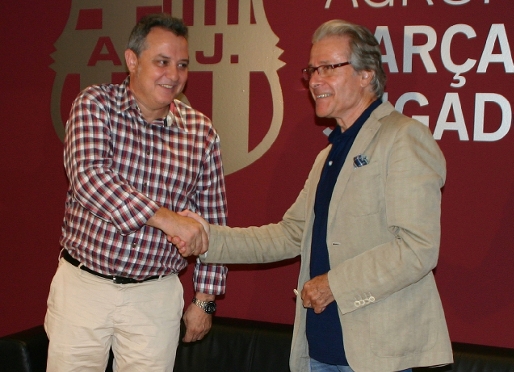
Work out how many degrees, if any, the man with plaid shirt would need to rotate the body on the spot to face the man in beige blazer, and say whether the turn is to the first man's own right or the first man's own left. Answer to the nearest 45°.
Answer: approximately 45° to the first man's own left

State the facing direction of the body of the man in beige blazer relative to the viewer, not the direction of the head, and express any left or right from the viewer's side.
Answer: facing the viewer and to the left of the viewer

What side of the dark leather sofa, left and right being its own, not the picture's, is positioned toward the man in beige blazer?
front

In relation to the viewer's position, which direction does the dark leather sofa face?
facing the viewer

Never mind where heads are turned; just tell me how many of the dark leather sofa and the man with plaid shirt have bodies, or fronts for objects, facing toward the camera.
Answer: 2

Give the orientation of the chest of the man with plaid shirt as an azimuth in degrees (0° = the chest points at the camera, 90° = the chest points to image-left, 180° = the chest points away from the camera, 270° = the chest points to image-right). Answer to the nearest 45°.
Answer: approximately 0°

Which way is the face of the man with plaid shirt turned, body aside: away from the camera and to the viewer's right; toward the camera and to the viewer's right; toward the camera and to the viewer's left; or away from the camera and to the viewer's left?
toward the camera and to the viewer's right

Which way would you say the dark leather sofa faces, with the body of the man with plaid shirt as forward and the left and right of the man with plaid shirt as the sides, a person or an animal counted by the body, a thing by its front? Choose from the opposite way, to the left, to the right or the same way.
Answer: the same way
